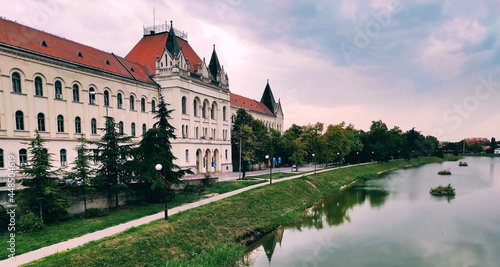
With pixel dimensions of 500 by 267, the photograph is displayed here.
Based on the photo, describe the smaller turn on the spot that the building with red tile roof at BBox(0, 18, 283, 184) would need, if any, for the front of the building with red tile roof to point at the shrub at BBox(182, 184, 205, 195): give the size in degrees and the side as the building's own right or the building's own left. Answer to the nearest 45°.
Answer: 0° — it already faces it

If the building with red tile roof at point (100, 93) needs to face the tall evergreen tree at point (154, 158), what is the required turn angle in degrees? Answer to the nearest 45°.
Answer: approximately 45° to its right

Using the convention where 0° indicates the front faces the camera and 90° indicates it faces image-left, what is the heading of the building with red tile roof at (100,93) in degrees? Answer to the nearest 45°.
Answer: approximately 315°

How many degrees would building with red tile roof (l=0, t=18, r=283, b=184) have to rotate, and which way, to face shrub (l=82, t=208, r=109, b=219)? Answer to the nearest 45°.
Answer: approximately 45° to its right

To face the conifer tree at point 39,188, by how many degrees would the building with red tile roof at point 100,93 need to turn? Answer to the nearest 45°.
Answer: approximately 45° to its right

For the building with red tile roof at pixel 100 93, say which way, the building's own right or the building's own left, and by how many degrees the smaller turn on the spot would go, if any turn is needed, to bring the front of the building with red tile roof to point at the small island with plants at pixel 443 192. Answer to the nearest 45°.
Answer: approximately 45° to the building's own left

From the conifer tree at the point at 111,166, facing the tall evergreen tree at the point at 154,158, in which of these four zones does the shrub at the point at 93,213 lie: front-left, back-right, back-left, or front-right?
back-right
